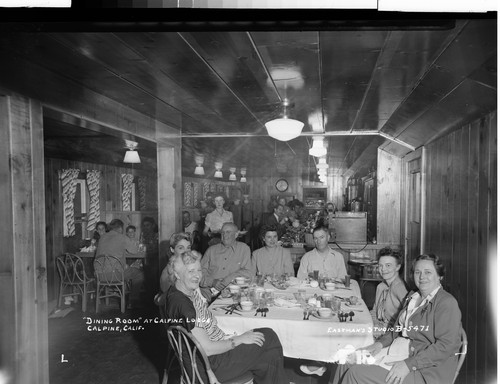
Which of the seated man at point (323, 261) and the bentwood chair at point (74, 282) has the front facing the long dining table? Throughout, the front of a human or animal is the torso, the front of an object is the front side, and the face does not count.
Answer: the seated man

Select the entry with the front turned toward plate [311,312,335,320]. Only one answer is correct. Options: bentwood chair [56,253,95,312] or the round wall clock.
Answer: the round wall clock

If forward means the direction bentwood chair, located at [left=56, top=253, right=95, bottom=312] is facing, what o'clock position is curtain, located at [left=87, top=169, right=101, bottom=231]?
The curtain is roughly at 11 o'clock from the bentwood chair.

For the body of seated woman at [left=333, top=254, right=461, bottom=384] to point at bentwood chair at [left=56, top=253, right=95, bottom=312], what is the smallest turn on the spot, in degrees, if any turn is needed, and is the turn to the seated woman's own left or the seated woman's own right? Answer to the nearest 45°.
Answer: approximately 45° to the seated woman's own right

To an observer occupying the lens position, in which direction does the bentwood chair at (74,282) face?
facing away from the viewer and to the right of the viewer

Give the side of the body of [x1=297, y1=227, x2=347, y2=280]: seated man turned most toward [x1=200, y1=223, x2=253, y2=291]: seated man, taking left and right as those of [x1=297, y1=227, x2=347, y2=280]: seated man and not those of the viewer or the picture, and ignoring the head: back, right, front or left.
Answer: right

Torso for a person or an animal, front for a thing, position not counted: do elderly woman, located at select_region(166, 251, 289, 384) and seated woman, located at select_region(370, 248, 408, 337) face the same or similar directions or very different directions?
very different directions
